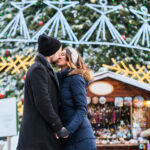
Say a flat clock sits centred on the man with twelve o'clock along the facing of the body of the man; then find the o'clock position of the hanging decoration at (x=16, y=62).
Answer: The hanging decoration is roughly at 9 o'clock from the man.

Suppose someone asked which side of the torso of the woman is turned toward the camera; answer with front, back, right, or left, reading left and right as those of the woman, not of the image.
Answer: left

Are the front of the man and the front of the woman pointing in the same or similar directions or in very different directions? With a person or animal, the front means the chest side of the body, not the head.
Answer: very different directions

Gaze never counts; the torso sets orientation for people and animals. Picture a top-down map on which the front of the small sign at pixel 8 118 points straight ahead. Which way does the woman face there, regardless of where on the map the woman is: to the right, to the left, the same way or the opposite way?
to the right

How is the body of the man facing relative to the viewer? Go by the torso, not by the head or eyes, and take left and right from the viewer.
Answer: facing to the right of the viewer

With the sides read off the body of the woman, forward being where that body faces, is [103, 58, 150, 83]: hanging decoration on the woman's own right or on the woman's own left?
on the woman's own right

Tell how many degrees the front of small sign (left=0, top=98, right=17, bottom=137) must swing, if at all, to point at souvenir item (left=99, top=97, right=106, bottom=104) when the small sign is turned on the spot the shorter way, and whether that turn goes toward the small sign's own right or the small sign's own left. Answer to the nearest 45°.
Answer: approximately 135° to the small sign's own left

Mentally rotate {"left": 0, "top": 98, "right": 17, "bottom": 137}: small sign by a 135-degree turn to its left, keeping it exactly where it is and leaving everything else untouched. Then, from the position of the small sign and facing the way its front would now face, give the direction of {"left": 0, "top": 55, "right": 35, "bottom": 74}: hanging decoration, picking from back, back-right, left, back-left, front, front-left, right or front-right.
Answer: front-left

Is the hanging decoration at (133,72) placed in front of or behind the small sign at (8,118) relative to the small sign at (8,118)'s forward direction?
behind

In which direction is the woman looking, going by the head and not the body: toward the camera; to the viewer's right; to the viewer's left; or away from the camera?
to the viewer's left

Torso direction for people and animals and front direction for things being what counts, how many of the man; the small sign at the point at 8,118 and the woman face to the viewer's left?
1

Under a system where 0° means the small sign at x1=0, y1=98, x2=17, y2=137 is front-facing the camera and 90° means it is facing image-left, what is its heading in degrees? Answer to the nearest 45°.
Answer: approximately 0°

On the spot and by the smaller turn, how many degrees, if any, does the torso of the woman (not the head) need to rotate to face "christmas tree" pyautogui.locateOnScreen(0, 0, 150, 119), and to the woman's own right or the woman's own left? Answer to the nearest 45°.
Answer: approximately 90° to the woman's own right
